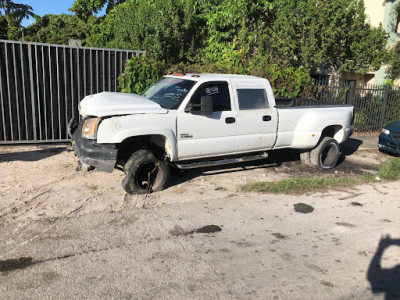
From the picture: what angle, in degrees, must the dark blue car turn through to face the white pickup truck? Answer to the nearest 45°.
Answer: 0° — it already faces it

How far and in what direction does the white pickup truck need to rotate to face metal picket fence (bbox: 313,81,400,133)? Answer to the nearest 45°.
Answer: approximately 180°

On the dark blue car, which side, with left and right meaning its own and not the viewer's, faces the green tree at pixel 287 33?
right

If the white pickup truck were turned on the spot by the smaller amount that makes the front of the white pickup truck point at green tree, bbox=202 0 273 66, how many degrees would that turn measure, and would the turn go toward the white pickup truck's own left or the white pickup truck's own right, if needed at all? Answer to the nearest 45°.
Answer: approximately 135° to the white pickup truck's own right

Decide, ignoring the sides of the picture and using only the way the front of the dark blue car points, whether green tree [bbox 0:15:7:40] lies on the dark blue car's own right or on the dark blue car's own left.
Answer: on the dark blue car's own right

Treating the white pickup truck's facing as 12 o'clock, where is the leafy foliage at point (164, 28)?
The leafy foliage is roughly at 4 o'clock from the white pickup truck.

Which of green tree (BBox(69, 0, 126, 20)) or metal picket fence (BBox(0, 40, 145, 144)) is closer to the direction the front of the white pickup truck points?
the metal picket fence

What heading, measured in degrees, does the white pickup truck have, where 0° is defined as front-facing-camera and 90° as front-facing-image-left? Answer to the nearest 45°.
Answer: approximately 45°

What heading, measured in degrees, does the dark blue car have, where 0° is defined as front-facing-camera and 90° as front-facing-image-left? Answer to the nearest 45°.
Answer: approximately 45°

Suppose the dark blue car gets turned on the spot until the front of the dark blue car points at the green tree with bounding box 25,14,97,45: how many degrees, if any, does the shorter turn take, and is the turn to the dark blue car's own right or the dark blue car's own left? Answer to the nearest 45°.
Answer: approximately 45° to the dark blue car's own right

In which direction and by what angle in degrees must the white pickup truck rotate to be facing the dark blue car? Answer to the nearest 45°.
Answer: approximately 180°

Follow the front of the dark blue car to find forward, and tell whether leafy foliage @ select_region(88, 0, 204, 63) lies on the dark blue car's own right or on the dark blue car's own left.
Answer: on the dark blue car's own right

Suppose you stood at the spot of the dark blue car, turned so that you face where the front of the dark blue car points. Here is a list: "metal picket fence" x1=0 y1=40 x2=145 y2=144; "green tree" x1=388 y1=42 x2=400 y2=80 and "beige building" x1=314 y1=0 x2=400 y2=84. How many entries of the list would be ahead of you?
1

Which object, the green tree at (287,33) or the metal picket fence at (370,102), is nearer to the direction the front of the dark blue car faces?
the green tree
